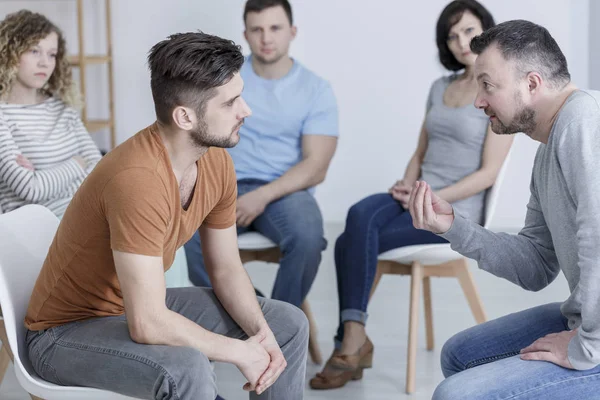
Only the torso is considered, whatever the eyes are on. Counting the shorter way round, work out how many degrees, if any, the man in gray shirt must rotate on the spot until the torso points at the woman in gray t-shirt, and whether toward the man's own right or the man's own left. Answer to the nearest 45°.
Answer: approximately 90° to the man's own right

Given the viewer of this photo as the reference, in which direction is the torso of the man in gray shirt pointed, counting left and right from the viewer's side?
facing to the left of the viewer

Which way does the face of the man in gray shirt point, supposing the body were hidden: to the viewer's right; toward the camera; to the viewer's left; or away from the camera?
to the viewer's left

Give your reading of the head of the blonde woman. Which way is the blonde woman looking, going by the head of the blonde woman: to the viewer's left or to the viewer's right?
to the viewer's right

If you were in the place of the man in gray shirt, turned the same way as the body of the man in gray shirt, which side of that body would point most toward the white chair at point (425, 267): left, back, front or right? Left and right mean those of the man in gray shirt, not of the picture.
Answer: right

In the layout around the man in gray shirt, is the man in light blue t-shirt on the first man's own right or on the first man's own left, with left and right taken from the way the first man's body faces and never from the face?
on the first man's own right

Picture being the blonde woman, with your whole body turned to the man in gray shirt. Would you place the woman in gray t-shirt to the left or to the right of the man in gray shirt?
left

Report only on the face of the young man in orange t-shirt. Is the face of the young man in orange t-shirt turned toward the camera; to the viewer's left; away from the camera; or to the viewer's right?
to the viewer's right

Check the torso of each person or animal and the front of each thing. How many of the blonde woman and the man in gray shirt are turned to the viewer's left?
1
